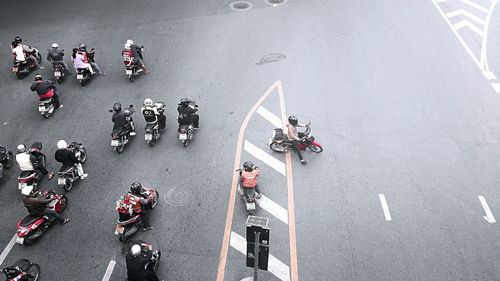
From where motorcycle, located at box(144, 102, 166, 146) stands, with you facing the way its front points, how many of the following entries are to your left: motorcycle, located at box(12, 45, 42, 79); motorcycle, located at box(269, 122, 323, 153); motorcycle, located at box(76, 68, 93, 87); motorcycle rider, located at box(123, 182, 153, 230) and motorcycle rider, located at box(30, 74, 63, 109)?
3

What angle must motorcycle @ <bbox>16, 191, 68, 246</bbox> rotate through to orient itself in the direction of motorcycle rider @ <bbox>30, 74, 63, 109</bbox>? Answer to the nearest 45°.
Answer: approximately 45° to its left

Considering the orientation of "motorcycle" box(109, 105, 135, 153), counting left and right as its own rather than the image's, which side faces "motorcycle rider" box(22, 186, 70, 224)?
back

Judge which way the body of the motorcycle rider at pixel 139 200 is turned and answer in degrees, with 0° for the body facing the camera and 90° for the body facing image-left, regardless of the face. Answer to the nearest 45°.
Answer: approximately 225°

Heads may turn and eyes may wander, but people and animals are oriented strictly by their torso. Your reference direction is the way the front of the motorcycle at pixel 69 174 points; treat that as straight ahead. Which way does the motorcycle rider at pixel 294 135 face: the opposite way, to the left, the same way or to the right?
to the right

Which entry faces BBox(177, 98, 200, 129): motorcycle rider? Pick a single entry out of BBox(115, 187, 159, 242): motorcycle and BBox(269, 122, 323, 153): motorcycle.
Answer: BBox(115, 187, 159, 242): motorcycle

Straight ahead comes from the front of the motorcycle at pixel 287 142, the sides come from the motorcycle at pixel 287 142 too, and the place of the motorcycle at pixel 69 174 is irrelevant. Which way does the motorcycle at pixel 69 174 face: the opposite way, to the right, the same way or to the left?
to the left

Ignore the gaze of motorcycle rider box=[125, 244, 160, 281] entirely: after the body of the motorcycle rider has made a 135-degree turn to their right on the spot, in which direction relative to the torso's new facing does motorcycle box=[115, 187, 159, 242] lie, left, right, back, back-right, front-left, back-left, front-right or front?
back

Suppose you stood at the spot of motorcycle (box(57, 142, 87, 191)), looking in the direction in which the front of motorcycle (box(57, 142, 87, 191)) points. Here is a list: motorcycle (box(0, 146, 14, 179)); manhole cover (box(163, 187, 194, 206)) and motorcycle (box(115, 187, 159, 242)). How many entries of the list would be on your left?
1

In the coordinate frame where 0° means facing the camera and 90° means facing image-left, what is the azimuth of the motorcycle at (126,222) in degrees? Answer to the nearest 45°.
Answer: approximately 225°

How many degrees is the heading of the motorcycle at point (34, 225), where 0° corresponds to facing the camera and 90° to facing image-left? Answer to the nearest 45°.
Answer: approximately 225°

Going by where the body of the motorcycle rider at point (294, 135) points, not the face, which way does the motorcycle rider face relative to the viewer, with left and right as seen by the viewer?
facing to the right of the viewer
